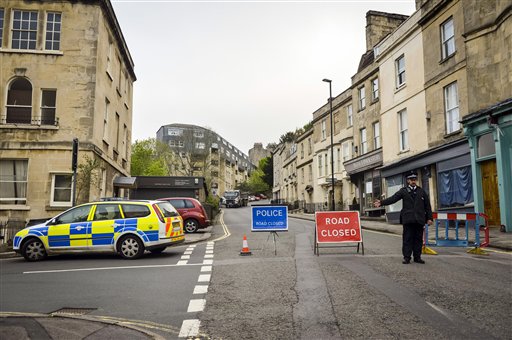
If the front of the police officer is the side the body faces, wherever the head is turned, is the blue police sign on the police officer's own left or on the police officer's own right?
on the police officer's own right

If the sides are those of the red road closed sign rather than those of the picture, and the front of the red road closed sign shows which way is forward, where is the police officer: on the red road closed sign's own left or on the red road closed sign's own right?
on the red road closed sign's own left

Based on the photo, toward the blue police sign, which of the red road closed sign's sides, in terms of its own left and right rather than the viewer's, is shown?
right

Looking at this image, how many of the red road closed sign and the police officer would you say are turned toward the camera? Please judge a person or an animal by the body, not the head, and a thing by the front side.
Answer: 2

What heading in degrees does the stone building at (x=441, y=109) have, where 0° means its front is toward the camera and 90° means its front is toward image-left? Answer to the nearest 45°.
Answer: approximately 45°

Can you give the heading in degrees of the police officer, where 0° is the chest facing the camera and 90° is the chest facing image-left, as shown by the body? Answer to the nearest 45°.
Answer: approximately 0°
